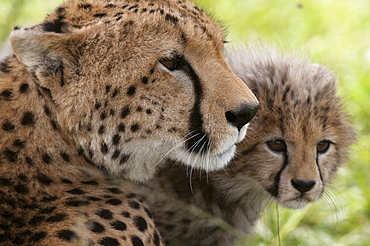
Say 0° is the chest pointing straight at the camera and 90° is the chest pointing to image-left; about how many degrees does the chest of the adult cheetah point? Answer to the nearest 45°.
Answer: approximately 270°

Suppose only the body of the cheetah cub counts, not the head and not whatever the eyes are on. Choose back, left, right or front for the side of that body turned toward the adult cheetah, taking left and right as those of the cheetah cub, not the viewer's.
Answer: right

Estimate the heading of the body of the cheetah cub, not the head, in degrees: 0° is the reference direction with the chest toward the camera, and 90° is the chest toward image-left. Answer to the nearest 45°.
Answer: approximately 315°

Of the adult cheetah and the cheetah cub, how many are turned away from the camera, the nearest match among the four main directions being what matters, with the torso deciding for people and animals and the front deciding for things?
0
